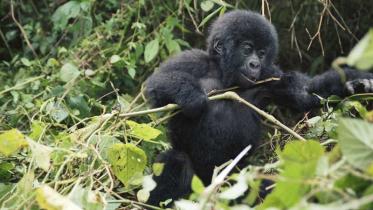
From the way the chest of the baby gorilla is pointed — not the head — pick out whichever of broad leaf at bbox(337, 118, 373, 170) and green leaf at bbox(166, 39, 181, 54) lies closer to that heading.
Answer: the broad leaf

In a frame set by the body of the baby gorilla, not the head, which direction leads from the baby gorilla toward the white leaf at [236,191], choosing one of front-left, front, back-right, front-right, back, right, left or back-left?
front-right

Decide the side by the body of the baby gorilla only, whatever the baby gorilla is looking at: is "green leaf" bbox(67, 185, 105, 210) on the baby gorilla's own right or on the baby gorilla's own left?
on the baby gorilla's own right

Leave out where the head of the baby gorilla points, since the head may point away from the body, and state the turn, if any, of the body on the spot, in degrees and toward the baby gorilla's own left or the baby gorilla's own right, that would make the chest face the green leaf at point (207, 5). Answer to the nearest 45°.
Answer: approximately 135° to the baby gorilla's own left

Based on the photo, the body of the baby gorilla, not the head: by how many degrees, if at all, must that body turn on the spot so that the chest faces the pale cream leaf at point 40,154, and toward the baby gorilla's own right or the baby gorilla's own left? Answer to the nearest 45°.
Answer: approximately 90° to the baby gorilla's own right

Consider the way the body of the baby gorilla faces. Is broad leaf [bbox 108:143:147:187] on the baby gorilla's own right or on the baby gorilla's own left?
on the baby gorilla's own right

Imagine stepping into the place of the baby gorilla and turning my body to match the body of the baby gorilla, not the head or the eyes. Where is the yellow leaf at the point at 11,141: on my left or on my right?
on my right

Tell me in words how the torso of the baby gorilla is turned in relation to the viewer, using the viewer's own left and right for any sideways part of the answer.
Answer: facing the viewer and to the right of the viewer

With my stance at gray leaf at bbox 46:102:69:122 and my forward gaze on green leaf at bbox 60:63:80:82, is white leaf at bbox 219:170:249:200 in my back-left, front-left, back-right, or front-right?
back-right

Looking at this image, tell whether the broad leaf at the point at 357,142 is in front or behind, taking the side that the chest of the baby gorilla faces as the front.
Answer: in front

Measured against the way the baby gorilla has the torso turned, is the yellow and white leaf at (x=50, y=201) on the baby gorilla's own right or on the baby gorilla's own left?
on the baby gorilla's own right

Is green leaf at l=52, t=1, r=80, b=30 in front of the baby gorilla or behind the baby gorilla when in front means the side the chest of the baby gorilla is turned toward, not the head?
behind
